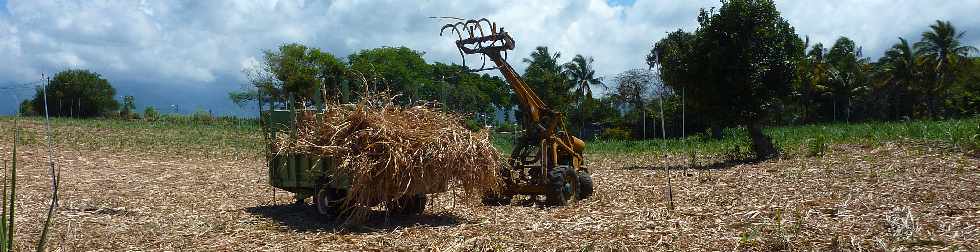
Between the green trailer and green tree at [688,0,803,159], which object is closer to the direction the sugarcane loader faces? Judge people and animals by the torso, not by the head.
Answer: the green trailer

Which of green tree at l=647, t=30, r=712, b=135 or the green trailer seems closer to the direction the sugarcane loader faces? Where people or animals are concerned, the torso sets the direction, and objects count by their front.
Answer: the green trailer

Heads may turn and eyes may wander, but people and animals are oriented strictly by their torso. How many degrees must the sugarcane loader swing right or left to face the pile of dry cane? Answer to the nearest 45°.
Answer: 0° — it already faces it

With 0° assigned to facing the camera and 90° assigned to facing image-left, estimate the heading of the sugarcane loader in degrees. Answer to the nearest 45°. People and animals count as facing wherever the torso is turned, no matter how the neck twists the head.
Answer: approximately 45°

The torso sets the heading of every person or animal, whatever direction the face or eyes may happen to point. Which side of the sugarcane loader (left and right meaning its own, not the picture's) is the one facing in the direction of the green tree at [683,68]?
back

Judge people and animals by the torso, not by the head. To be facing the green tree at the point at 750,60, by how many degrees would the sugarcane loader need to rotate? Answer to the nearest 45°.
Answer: approximately 180°

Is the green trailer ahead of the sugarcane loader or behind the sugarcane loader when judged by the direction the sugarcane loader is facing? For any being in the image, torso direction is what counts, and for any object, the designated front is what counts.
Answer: ahead
